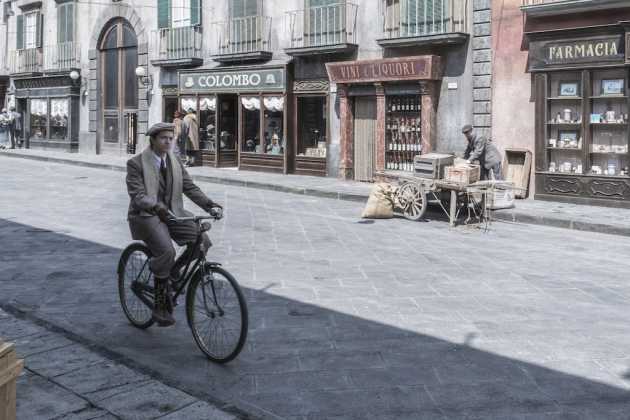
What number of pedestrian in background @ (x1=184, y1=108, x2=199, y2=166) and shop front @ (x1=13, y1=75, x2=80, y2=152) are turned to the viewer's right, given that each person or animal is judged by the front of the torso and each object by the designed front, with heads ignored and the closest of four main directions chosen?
0

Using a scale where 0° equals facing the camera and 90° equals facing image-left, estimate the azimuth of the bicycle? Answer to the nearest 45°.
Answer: approximately 315°

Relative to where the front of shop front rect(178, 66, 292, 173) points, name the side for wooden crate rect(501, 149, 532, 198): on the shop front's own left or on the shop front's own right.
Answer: on the shop front's own left

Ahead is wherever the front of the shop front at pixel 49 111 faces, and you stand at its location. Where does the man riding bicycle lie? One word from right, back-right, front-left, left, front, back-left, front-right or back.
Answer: front-left

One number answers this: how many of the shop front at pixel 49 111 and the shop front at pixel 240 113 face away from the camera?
0

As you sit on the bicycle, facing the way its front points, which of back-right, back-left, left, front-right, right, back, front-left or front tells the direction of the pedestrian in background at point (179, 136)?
back-left

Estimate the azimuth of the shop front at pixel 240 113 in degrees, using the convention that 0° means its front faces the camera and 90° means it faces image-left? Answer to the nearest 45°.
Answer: approximately 45°

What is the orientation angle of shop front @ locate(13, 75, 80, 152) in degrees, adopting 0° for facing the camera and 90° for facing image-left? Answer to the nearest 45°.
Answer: approximately 45°

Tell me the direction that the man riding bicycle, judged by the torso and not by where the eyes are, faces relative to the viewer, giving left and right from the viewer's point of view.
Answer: facing the viewer and to the right of the viewer

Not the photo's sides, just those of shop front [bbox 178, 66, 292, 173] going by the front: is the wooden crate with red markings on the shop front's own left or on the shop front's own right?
on the shop front's own left

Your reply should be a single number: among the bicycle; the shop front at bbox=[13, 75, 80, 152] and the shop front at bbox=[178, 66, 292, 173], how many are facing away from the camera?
0

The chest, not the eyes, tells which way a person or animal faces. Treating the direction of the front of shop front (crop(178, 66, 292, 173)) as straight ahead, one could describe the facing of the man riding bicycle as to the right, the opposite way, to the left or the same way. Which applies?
to the left
